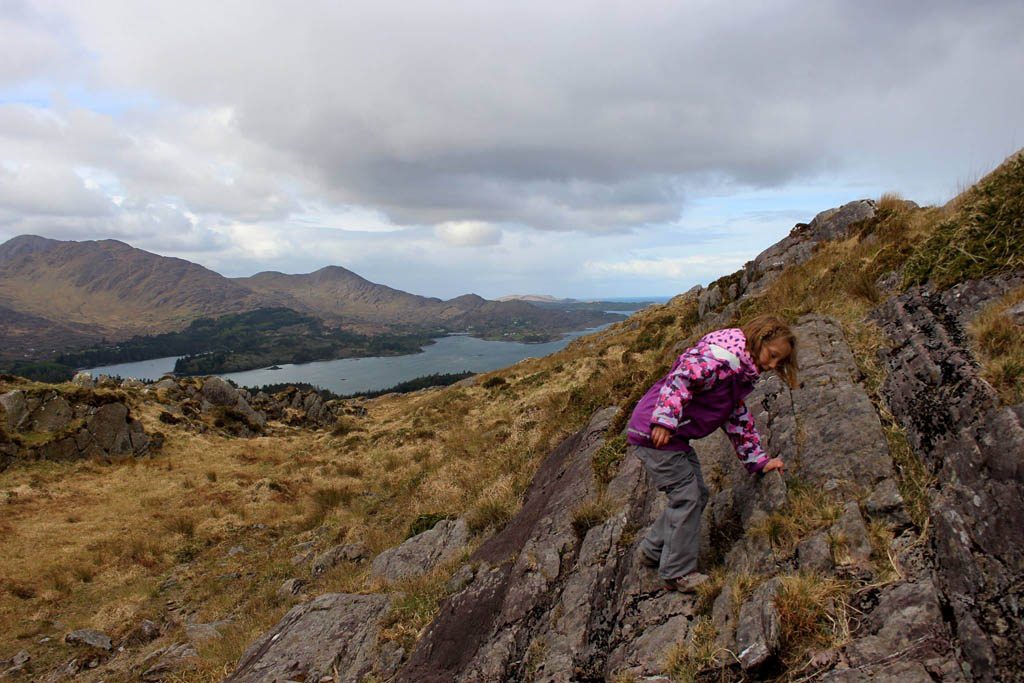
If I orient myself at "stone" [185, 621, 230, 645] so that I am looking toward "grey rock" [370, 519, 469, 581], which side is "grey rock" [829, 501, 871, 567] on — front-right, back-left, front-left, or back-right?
front-right

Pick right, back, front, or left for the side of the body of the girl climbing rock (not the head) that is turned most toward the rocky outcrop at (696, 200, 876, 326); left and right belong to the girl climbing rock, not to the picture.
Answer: left

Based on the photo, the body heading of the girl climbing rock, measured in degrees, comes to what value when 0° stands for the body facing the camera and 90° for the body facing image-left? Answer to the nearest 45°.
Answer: approximately 270°

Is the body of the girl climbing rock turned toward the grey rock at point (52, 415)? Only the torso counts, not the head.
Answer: no

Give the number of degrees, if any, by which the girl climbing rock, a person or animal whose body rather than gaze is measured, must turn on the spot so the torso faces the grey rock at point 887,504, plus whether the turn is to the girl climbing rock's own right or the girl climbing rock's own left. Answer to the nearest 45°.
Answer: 0° — they already face it

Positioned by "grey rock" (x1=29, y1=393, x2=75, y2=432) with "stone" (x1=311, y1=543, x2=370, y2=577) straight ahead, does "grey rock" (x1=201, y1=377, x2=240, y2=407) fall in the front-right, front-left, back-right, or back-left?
back-left

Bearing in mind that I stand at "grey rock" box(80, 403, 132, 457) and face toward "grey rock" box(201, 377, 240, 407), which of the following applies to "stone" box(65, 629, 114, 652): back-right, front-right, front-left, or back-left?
back-right

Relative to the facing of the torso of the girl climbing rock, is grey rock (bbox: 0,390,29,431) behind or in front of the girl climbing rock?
behind

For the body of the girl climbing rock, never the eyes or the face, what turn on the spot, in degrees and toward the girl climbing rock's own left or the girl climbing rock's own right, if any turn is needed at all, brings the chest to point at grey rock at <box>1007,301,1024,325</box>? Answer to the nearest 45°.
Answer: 0° — they already face it

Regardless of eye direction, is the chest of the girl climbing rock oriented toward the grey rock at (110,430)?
no
